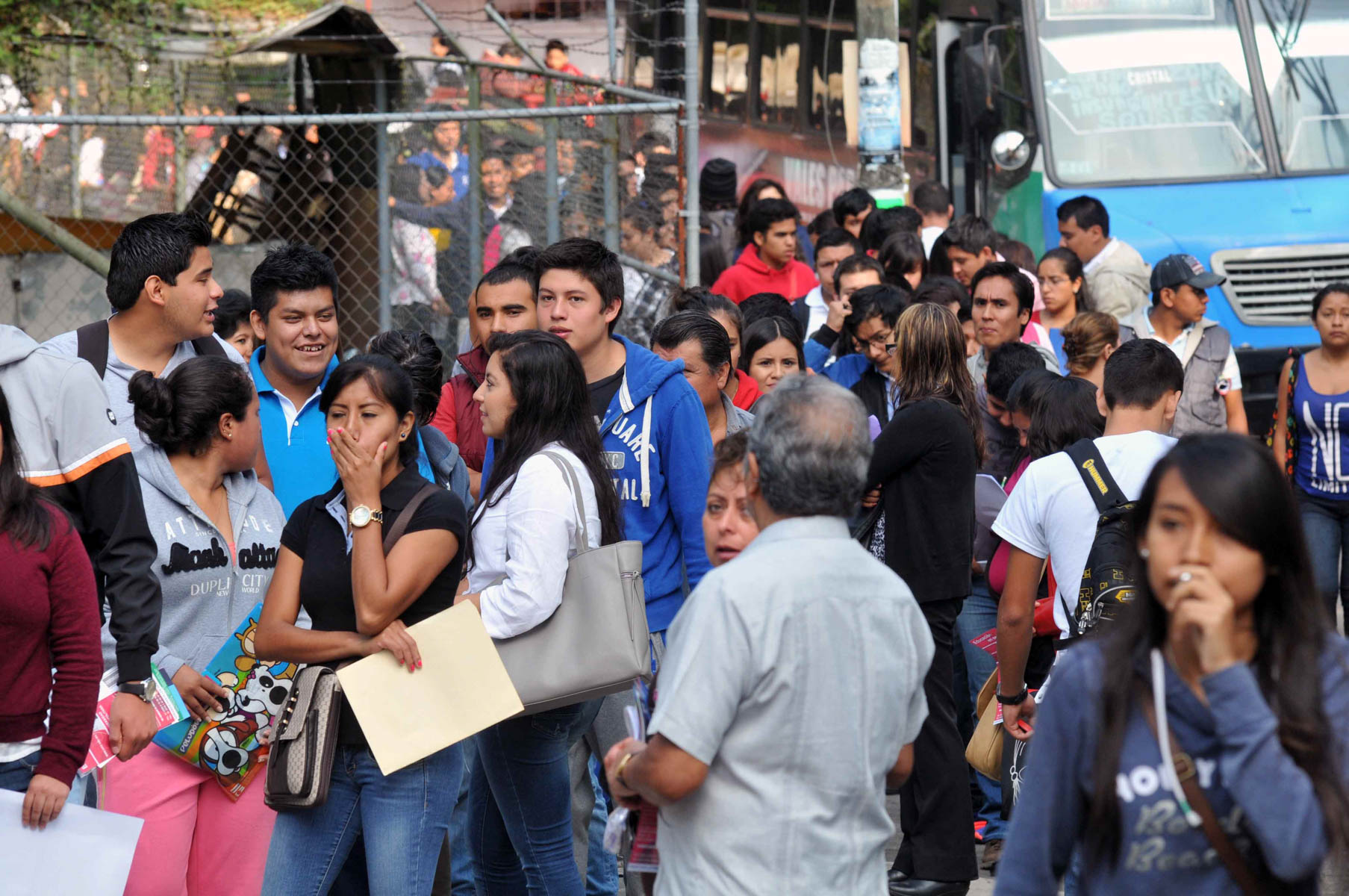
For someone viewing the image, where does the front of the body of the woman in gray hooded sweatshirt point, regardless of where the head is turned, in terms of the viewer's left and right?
facing the viewer and to the right of the viewer

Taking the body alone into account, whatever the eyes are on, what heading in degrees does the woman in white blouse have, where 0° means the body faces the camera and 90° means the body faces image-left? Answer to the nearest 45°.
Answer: approximately 90°

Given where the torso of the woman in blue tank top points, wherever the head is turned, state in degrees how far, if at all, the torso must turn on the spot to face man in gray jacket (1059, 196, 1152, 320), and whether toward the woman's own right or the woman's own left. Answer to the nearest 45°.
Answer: approximately 135° to the woman's own right

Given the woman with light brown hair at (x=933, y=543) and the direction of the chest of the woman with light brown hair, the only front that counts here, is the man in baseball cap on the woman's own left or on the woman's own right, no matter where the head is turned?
on the woman's own right

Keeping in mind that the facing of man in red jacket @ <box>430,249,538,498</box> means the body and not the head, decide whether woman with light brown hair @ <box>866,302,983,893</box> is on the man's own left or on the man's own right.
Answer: on the man's own left

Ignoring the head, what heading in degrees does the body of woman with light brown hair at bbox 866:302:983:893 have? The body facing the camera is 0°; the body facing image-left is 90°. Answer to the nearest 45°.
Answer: approximately 135°

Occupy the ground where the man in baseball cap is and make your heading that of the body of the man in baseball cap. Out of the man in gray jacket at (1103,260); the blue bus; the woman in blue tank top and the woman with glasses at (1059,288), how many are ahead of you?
1

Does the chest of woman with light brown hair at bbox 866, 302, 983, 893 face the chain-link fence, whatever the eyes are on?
yes

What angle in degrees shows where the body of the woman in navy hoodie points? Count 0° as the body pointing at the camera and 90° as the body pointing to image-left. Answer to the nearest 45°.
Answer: approximately 0°

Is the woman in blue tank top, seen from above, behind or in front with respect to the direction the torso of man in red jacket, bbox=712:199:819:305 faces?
in front

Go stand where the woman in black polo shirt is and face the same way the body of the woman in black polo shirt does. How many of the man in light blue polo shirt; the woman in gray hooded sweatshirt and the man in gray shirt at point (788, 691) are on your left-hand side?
1

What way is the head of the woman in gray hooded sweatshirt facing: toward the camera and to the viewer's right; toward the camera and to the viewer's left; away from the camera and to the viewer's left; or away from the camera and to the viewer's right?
away from the camera and to the viewer's right

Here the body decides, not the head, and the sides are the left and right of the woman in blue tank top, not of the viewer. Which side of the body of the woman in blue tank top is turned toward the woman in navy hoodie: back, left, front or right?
front

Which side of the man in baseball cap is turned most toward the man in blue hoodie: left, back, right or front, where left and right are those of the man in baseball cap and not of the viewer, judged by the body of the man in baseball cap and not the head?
front

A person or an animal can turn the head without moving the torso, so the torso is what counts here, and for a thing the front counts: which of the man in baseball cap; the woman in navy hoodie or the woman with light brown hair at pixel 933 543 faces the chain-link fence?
the woman with light brown hair

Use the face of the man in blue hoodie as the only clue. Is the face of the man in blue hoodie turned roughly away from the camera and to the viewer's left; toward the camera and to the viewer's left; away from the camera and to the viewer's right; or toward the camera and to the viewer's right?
toward the camera and to the viewer's left
